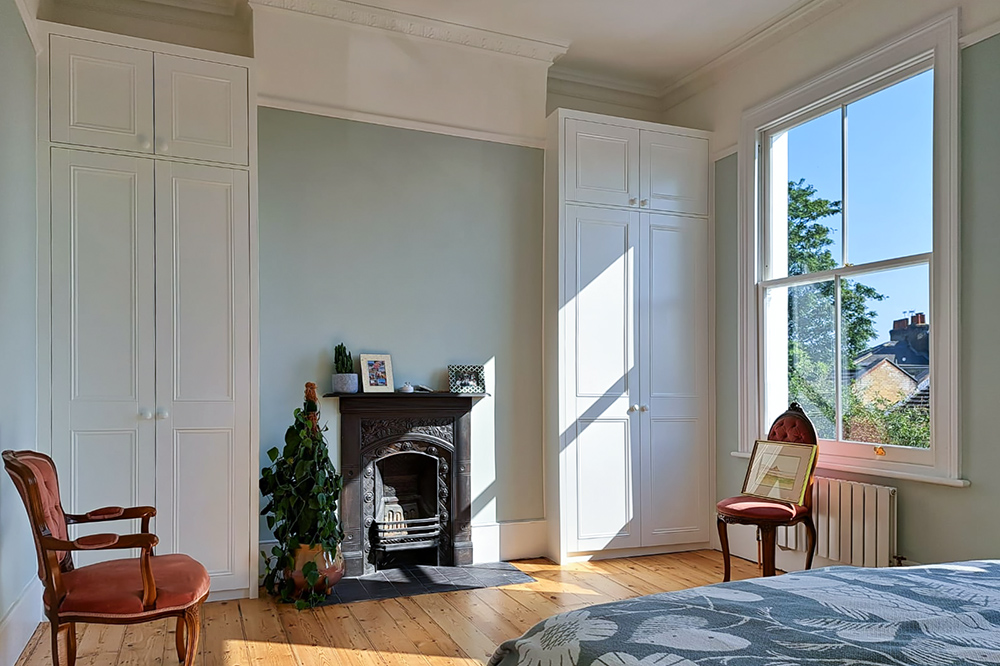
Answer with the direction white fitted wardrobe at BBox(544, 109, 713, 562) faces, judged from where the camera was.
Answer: facing the viewer and to the right of the viewer

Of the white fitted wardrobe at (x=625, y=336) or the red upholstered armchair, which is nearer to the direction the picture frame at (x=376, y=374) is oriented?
the red upholstered armchair

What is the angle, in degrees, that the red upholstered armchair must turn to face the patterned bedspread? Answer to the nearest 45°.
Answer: approximately 45° to its right

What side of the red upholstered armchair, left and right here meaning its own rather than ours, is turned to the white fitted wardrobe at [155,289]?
left

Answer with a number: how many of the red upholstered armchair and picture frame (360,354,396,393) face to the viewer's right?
1

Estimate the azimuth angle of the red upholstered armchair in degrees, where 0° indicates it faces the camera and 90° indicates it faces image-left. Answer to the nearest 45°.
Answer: approximately 270°

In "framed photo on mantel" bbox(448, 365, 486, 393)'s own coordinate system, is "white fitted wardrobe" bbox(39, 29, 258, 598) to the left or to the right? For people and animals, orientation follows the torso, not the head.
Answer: on its right

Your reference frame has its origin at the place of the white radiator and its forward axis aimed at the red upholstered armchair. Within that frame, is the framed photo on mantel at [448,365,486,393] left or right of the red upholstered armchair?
right

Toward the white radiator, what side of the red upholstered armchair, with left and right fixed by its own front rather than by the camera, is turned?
front

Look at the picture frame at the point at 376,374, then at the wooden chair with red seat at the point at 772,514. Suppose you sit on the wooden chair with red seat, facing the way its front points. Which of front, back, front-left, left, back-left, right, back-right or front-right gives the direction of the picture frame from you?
front-right

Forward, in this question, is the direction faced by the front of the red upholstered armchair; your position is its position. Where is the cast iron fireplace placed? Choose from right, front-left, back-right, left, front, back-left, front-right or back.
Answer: front-left
